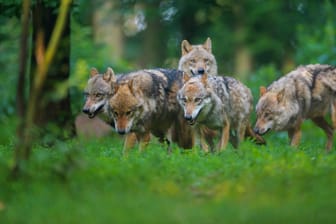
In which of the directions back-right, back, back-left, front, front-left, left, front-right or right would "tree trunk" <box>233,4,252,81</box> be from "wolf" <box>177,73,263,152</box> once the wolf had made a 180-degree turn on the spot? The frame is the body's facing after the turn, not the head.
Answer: front-left

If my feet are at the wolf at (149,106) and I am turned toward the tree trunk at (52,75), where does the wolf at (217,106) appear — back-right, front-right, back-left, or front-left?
back-right

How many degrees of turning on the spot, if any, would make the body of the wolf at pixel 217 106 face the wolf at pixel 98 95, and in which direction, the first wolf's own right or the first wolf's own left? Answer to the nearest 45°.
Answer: approximately 45° to the first wolf's own right

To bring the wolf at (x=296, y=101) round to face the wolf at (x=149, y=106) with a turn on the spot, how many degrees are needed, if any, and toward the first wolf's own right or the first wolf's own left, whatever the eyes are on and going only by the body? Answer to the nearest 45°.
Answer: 0° — it already faces it

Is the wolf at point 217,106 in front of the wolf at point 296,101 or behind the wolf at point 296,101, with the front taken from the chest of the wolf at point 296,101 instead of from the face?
in front

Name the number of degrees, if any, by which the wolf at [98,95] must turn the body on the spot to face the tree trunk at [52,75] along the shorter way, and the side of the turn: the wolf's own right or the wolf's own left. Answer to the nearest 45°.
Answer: approximately 90° to the wolf's own right

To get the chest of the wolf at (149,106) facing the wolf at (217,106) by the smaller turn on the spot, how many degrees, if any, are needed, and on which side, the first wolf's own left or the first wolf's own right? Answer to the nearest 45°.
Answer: approximately 135° to the first wolf's own left

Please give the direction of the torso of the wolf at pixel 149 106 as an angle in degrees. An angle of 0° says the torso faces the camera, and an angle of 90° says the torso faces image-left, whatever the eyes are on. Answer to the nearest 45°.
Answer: approximately 45°

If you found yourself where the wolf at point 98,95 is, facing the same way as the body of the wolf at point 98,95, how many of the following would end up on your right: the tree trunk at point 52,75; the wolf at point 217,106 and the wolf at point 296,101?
1

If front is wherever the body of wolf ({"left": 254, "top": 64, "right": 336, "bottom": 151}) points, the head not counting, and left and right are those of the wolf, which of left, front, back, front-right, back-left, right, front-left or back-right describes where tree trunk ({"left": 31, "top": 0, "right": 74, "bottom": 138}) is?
front-right
